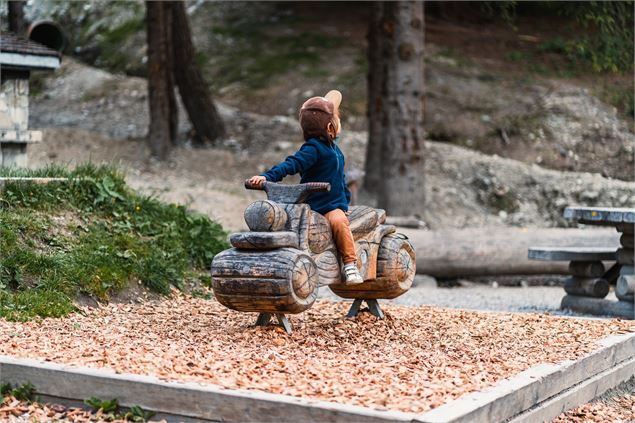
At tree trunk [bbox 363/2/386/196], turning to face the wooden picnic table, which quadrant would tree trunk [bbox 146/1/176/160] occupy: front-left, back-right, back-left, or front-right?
back-right

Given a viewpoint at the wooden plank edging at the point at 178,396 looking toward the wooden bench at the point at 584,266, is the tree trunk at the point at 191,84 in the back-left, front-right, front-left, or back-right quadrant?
front-left

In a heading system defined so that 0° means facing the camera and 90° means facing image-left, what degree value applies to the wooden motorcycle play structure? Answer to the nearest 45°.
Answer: approximately 45°

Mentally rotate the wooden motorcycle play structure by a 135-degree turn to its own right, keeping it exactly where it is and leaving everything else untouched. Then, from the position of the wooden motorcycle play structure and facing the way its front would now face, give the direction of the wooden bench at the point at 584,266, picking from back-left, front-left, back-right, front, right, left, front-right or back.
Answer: front-right

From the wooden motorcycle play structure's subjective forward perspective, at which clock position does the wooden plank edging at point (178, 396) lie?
The wooden plank edging is roughly at 11 o'clock from the wooden motorcycle play structure.

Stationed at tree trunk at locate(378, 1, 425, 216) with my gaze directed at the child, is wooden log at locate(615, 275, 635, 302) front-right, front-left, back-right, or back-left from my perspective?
front-left

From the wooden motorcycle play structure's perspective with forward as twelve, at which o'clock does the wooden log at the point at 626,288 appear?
The wooden log is roughly at 6 o'clock from the wooden motorcycle play structure.

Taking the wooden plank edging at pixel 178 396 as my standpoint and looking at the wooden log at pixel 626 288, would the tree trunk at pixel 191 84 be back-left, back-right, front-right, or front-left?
front-left

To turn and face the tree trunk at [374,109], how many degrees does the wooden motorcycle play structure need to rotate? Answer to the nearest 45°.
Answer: approximately 135° to its right

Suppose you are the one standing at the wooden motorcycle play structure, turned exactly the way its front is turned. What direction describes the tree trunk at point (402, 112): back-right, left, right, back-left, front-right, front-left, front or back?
back-right

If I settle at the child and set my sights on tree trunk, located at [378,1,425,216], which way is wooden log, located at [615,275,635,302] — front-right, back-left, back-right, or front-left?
front-right

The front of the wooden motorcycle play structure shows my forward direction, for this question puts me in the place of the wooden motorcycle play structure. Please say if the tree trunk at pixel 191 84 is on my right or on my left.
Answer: on my right

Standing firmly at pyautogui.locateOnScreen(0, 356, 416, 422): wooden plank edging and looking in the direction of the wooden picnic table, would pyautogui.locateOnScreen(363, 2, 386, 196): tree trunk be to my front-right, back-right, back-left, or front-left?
front-left

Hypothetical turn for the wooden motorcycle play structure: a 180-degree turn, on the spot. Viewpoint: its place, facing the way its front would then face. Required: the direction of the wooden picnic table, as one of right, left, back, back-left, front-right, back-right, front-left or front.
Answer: front
